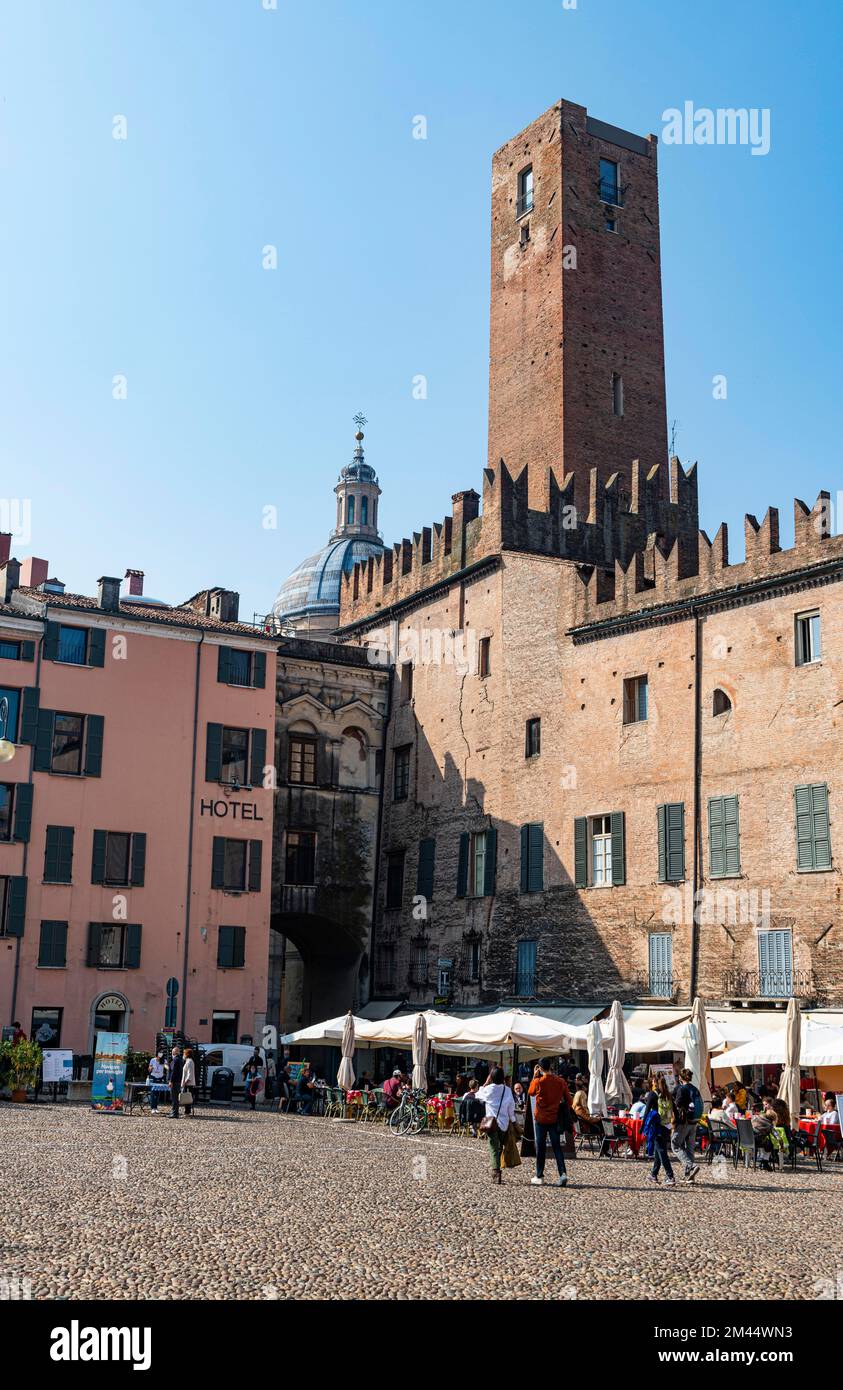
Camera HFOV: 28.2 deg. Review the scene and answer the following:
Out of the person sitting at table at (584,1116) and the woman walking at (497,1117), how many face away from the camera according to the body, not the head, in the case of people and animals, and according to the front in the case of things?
1

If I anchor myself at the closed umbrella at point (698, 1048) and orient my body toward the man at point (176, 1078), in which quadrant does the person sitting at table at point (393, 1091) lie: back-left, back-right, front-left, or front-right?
front-right

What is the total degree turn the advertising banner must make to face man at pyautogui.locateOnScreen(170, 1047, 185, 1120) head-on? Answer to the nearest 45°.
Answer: approximately 45° to its left

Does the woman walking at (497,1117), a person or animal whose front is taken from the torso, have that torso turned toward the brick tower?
yes

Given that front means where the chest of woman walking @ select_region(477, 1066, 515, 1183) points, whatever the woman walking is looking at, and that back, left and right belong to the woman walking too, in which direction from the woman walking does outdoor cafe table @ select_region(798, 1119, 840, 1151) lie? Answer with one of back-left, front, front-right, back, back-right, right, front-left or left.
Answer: front-right

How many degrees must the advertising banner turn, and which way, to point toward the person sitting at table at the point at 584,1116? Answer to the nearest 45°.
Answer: approximately 45° to its left

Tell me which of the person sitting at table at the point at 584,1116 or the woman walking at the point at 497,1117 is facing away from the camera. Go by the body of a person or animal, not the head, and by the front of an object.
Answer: the woman walking

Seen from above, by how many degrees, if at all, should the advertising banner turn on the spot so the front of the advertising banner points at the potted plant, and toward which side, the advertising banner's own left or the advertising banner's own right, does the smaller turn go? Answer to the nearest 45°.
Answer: approximately 135° to the advertising banner's own right

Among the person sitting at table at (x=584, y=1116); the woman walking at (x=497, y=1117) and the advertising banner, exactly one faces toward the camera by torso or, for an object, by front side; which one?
the advertising banner

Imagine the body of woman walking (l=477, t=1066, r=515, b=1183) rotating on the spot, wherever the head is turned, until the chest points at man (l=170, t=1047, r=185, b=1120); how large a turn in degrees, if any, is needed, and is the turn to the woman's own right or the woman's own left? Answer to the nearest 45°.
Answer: approximately 45° to the woman's own left

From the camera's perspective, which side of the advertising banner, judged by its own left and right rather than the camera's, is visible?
front

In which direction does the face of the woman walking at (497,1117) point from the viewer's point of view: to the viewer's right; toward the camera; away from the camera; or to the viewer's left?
away from the camera

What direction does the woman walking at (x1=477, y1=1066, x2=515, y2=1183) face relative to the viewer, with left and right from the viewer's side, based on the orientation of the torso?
facing away from the viewer

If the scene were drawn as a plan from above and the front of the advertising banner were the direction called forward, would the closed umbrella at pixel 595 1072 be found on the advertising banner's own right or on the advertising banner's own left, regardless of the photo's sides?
on the advertising banner's own left
